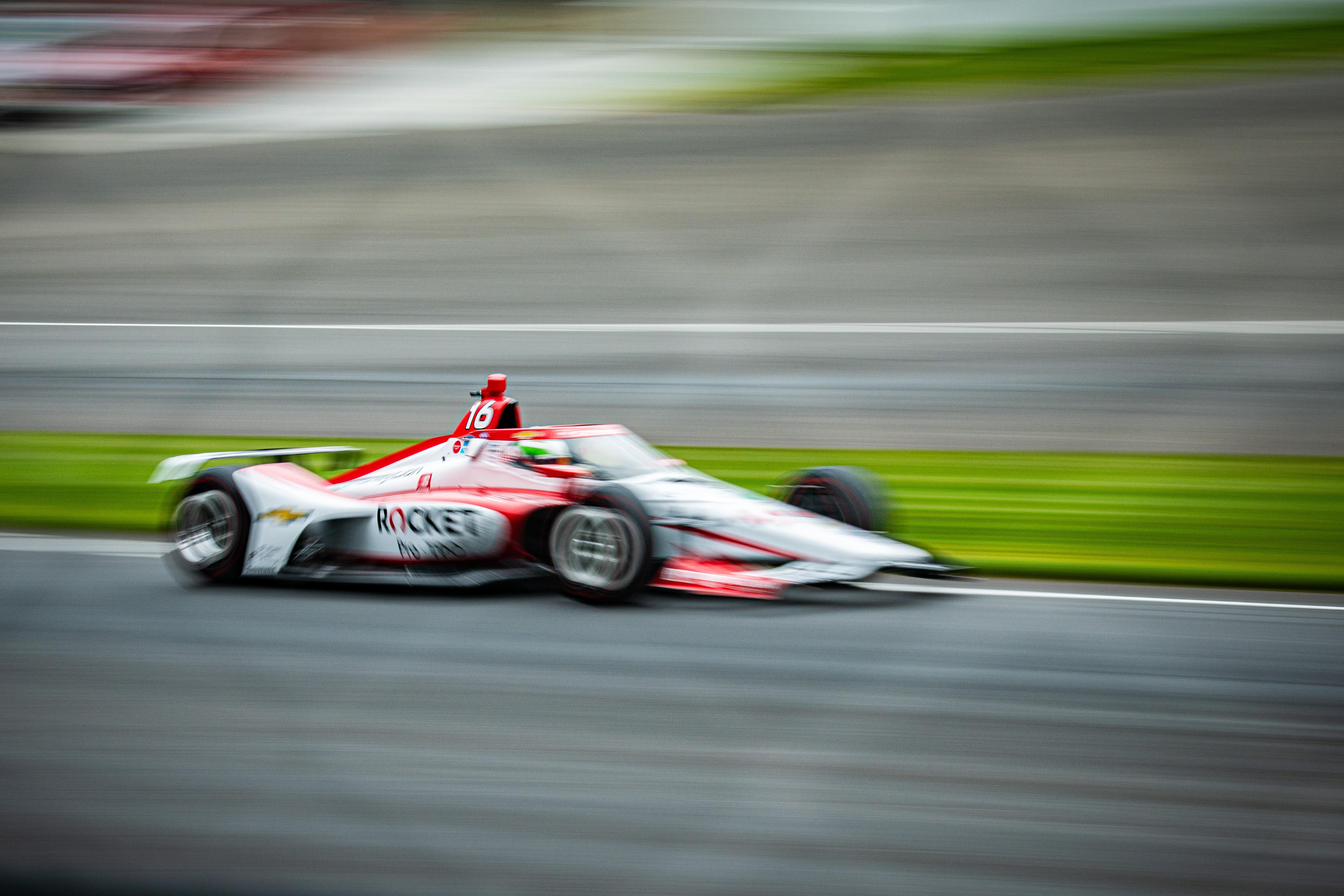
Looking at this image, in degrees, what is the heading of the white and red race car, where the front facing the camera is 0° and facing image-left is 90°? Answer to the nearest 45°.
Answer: approximately 315°
